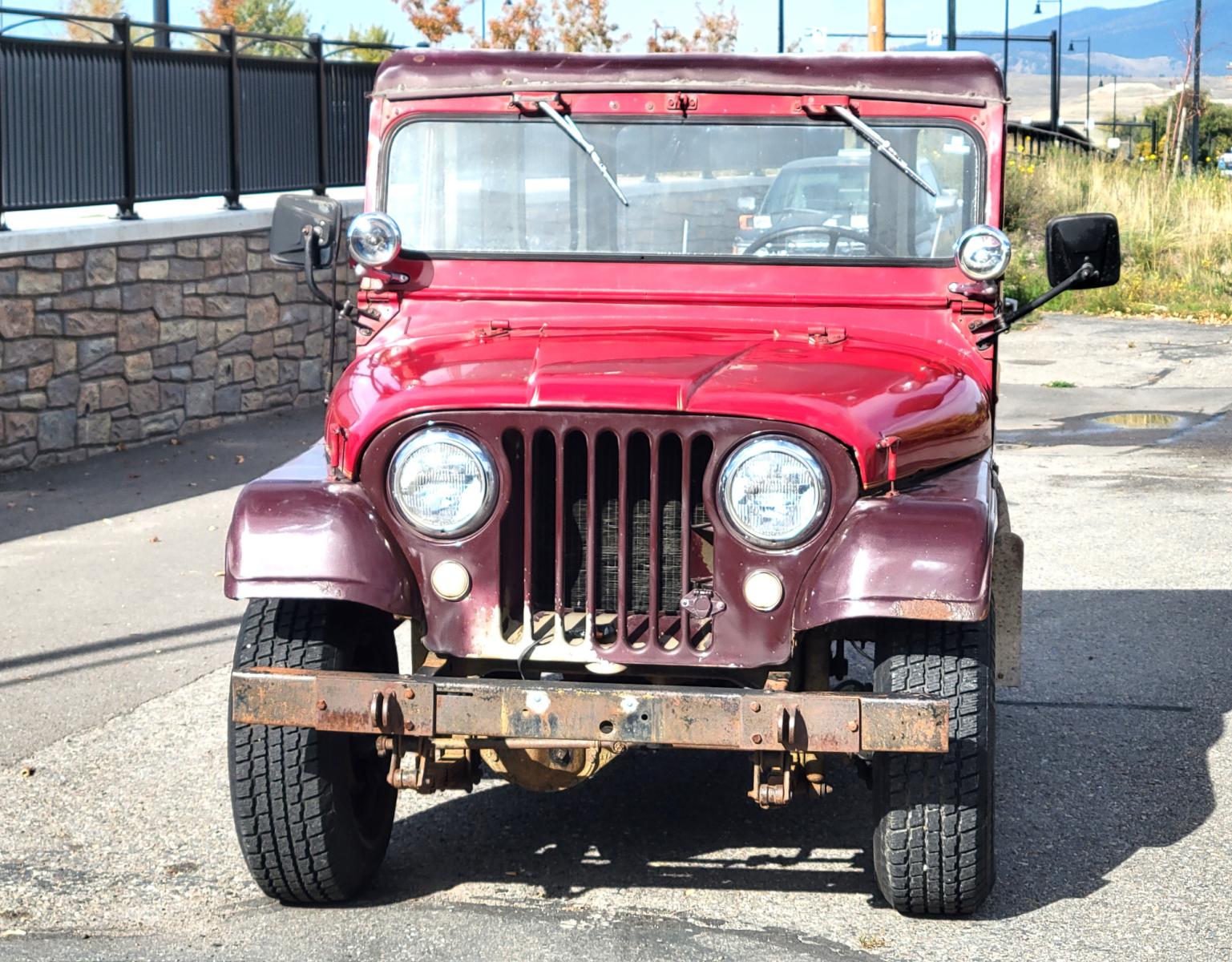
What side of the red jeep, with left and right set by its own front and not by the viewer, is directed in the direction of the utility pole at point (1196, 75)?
back

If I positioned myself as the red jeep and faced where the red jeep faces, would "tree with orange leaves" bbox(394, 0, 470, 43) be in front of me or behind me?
behind

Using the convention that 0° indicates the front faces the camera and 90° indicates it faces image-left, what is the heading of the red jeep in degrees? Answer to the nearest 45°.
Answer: approximately 0°

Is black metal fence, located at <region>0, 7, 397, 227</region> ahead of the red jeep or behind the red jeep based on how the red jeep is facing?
behind

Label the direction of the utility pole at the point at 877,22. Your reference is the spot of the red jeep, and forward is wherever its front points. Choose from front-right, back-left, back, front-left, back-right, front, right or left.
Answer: back
